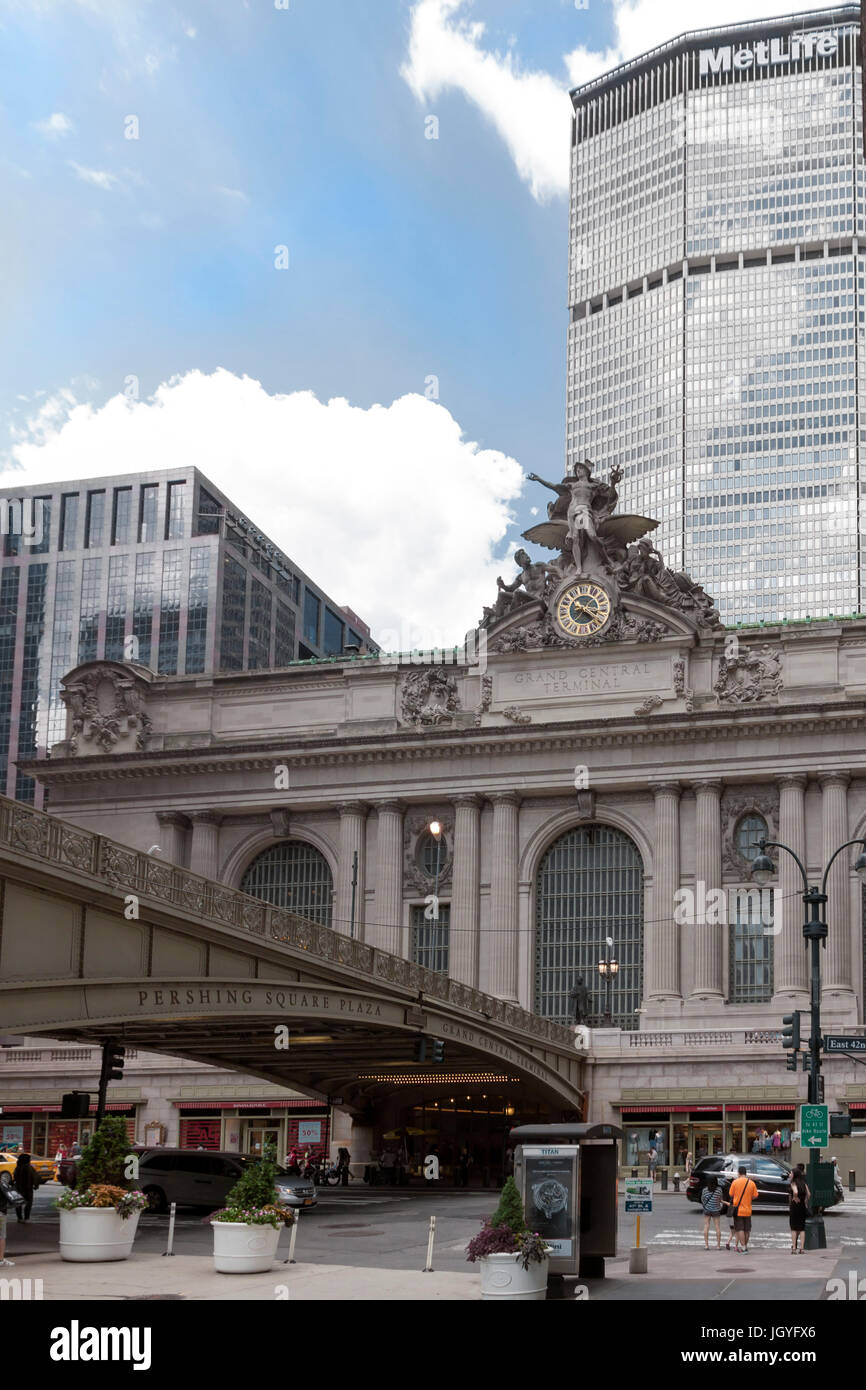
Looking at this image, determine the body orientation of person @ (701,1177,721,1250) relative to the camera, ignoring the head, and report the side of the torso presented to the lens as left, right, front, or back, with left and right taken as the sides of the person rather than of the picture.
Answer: back

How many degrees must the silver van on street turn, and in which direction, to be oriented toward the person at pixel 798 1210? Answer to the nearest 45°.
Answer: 0° — it already faces them

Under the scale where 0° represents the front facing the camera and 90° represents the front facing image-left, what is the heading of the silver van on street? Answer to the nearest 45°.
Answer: approximately 315°

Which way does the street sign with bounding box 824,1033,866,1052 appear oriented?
toward the camera

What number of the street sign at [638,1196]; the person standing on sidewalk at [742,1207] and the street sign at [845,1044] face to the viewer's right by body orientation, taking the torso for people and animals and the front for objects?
0

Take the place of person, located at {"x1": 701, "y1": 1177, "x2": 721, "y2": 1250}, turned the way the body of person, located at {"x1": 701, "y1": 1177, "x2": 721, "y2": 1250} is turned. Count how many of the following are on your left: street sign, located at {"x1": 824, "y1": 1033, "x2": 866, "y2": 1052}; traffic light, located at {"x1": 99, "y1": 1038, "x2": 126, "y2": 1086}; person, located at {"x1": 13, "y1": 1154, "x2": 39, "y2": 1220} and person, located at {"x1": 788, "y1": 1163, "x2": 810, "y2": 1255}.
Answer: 2

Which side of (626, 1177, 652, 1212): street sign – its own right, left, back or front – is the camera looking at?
front
